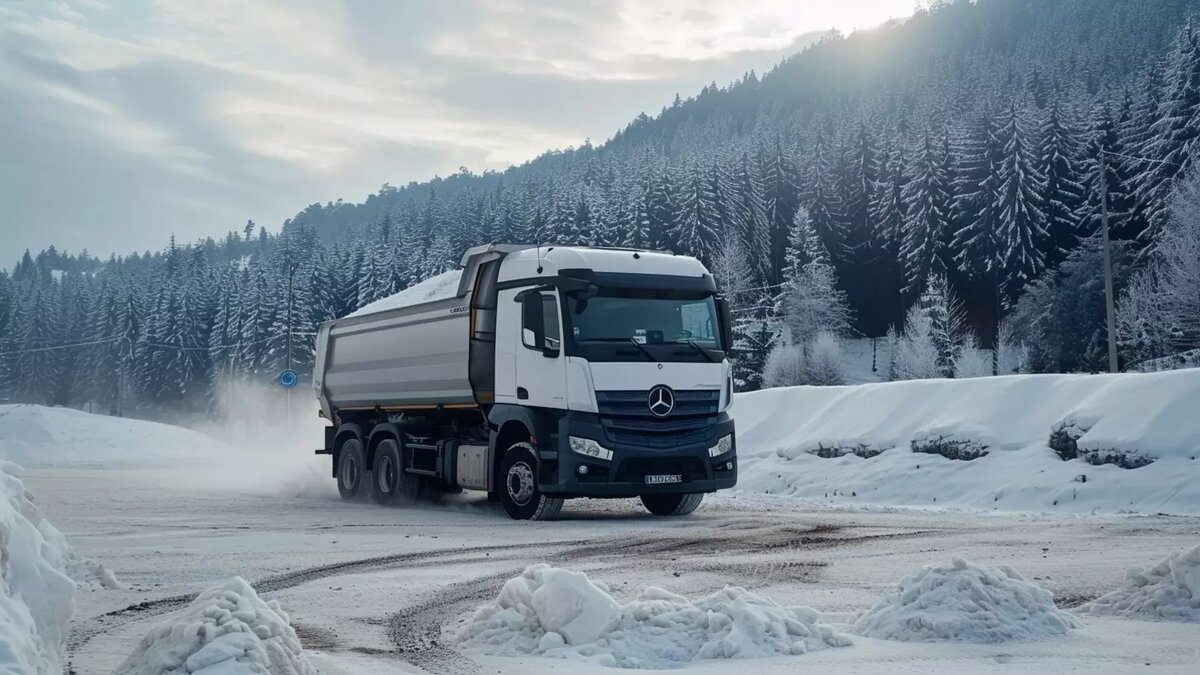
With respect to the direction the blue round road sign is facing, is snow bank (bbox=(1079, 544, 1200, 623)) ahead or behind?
ahead

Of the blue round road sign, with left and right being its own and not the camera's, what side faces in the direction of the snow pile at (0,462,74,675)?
front

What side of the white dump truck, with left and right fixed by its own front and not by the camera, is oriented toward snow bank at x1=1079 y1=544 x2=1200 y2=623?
front

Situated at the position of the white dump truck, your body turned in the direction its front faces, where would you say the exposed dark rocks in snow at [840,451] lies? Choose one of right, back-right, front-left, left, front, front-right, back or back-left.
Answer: left

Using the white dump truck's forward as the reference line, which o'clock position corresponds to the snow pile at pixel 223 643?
The snow pile is roughly at 2 o'clock from the white dump truck.

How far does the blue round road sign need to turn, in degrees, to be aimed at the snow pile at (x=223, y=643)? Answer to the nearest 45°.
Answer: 0° — it already faces it

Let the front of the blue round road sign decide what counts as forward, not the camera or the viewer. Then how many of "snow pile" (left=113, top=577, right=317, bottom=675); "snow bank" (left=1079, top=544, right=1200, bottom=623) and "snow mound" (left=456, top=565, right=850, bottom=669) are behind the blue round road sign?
0

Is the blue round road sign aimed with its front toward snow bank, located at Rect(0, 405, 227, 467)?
no

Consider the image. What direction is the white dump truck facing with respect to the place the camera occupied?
facing the viewer and to the right of the viewer

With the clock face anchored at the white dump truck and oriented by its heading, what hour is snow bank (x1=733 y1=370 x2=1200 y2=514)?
The snow bank is roughly at 10 o'clock from the white dump truck.

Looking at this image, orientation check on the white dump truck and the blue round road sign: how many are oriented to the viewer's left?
0

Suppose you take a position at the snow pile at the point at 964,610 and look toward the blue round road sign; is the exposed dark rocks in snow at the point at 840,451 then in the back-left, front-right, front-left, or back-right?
front-right

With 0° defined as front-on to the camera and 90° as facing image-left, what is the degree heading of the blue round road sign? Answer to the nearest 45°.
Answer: approximately 0°

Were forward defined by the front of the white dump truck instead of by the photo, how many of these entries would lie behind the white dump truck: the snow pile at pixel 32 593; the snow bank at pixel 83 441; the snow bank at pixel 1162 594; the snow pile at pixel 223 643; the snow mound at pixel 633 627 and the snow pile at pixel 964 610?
1
